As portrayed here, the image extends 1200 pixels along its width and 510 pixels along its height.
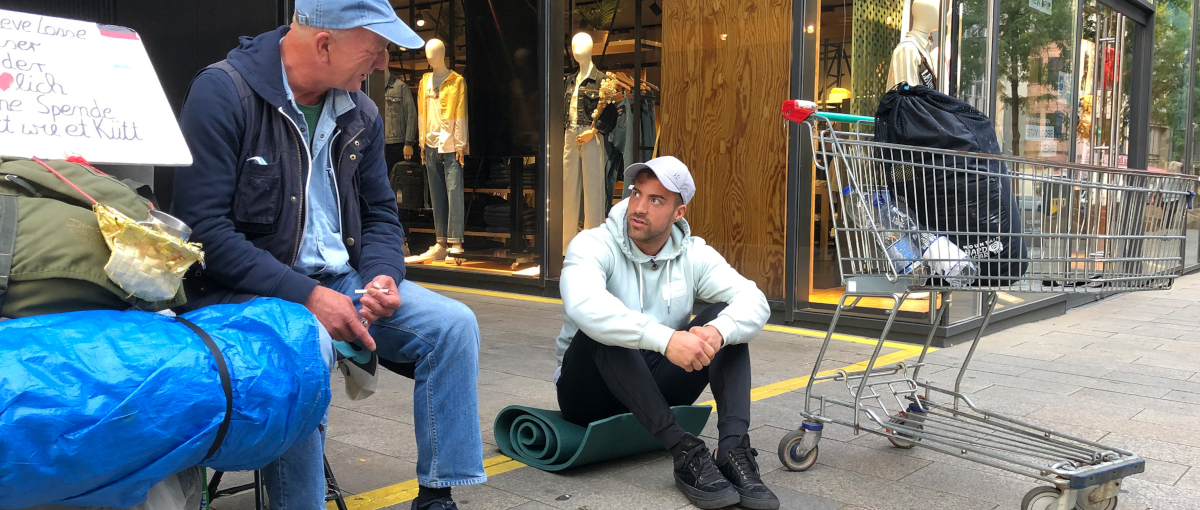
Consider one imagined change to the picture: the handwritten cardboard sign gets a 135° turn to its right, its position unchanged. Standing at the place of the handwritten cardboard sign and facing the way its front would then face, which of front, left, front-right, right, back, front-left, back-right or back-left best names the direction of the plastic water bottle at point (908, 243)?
back-right

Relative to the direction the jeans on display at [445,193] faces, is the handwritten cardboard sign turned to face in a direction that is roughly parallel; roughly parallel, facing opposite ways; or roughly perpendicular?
roughly parallel

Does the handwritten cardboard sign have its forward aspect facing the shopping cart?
no

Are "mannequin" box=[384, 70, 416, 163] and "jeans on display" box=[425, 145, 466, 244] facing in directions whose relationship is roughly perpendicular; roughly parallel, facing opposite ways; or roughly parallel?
roughly parallel

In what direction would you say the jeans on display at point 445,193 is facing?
toward the camera

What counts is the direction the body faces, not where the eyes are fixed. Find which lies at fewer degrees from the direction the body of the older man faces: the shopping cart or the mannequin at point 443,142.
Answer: the shopping cart

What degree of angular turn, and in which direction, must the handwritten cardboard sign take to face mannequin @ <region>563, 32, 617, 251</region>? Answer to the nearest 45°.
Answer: approximately 135° to its left

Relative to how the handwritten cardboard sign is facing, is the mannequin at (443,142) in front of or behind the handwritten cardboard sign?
behind

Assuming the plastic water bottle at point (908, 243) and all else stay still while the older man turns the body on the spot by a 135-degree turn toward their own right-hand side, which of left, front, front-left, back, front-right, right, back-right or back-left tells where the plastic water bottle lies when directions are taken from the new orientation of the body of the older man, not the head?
back

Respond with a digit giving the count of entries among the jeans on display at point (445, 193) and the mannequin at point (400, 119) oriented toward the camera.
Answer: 2

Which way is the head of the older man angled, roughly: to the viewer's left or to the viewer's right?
to the viewer's right

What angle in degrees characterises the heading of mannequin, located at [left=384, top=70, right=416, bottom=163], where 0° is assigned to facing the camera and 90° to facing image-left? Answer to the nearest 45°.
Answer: approximately 0°

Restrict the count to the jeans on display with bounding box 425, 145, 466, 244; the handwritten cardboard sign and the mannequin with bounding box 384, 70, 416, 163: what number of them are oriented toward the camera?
3

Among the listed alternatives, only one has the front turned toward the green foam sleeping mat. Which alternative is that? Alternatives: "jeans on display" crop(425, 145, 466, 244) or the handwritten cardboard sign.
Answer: the jeans on display
